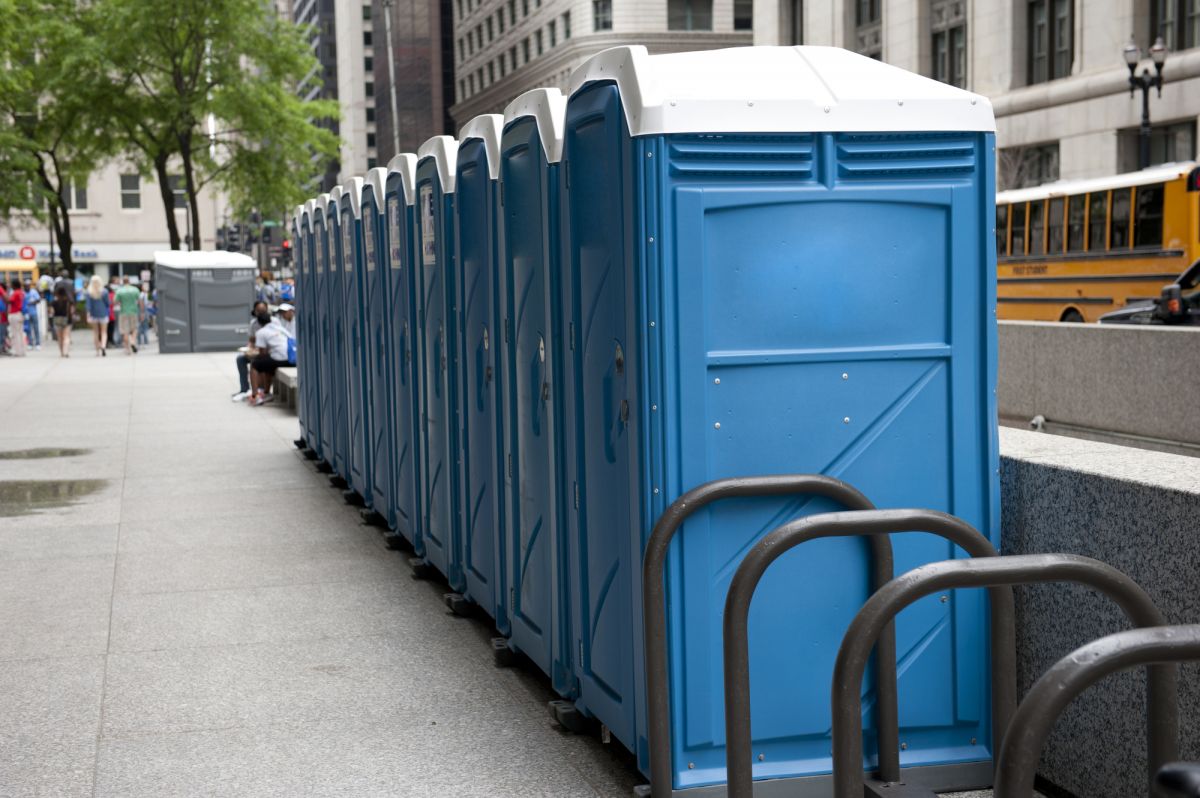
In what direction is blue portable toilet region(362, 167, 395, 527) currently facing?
to the viewer's left

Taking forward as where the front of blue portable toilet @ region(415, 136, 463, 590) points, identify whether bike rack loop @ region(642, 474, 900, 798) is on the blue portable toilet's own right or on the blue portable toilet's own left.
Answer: on the blue portable toilet's own left

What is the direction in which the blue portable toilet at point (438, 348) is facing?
to the viewer's left

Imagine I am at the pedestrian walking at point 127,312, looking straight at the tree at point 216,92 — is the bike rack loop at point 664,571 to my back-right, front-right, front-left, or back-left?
back-right

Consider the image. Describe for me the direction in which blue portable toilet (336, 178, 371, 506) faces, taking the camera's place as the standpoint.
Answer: facing to the left of the viewer

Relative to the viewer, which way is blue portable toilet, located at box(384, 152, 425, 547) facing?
to the viewer's left

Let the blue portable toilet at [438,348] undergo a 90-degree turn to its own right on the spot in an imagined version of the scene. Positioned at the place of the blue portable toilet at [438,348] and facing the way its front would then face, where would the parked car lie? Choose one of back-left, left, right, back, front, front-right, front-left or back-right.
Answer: front-right

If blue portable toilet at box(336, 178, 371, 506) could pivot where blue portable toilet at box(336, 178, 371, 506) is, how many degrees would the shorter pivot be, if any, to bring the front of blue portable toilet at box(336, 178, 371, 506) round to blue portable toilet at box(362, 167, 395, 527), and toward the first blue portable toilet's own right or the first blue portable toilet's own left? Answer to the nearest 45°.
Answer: approximately 90° to the first blue portable toilet's own left

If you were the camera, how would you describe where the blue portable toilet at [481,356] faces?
facing to the left of the viewer

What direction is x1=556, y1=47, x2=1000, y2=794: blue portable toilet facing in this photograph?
to the viewer's left

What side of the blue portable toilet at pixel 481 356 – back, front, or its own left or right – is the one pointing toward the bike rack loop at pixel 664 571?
left

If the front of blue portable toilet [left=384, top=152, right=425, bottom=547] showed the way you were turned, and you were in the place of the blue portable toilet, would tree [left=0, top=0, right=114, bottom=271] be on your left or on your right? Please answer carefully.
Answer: on your right

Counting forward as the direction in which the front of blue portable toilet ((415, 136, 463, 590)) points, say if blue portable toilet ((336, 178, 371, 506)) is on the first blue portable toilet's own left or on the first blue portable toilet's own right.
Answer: on the first blue portable toilet's own right

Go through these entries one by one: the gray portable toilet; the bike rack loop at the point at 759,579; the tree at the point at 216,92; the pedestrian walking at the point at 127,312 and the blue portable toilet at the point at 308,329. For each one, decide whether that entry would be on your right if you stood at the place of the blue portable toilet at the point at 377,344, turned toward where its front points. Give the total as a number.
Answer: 4
